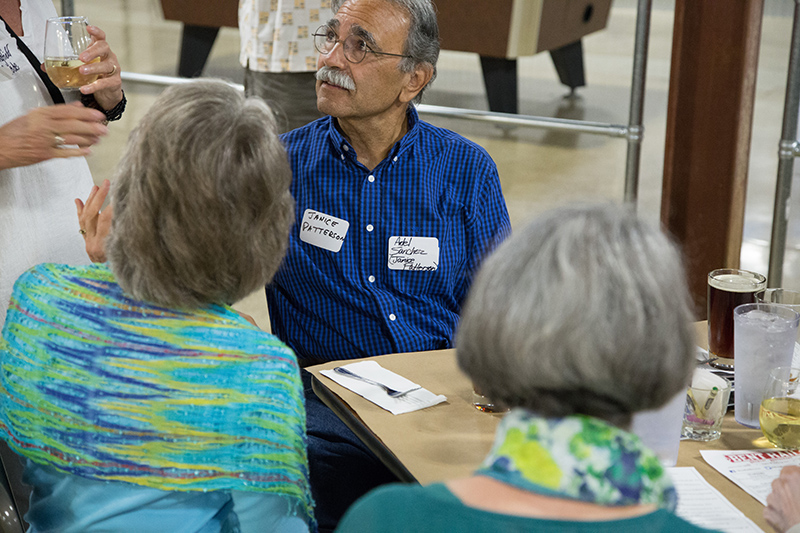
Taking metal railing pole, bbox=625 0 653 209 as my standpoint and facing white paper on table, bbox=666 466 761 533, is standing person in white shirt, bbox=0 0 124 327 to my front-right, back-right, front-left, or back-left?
front-right

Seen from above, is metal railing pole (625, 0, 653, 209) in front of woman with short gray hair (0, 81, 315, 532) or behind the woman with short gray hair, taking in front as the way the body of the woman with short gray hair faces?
in front

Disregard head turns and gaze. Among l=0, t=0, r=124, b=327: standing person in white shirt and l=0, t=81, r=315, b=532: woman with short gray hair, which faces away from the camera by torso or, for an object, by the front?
the woman with short gray hair

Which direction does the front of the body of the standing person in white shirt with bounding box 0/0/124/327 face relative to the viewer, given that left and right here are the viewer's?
facing the viewer and to the right of the viewer

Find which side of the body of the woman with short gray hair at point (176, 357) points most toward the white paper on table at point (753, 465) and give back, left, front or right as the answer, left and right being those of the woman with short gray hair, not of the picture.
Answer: right

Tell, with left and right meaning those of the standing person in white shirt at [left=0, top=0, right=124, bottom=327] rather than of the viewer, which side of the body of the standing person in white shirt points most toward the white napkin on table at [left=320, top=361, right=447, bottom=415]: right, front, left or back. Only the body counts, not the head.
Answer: front

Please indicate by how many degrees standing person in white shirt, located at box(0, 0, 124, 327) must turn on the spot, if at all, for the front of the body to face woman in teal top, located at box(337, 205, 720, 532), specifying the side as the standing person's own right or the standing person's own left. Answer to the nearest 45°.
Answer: approximately 45° to the standing person's own right

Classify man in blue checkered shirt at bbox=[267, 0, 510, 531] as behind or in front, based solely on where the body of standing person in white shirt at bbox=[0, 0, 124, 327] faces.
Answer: in front

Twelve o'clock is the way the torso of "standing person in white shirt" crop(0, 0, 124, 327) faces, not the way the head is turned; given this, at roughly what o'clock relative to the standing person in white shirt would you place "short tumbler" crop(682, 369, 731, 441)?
The short tumbler is roughly at 12 o'clock from the standing person in white shirt.

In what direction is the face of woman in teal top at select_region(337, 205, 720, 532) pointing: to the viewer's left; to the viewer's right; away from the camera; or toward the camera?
away from the camera

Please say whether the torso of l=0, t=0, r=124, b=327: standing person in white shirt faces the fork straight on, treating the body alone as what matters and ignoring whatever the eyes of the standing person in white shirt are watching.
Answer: yes

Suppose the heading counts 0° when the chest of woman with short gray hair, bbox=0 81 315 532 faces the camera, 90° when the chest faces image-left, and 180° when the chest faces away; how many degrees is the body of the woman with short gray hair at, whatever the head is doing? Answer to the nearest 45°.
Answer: approximately 180°

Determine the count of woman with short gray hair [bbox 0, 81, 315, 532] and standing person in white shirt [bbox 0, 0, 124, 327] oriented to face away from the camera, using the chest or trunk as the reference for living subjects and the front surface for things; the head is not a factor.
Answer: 1

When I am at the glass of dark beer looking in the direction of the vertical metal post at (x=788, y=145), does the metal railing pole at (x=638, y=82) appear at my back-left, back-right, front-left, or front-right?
front-left

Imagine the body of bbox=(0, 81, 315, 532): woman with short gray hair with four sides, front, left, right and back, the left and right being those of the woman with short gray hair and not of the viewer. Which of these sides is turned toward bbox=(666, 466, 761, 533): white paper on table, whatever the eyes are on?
right

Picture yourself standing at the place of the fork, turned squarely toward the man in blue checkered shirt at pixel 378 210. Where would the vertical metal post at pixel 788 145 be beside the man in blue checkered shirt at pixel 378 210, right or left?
right
